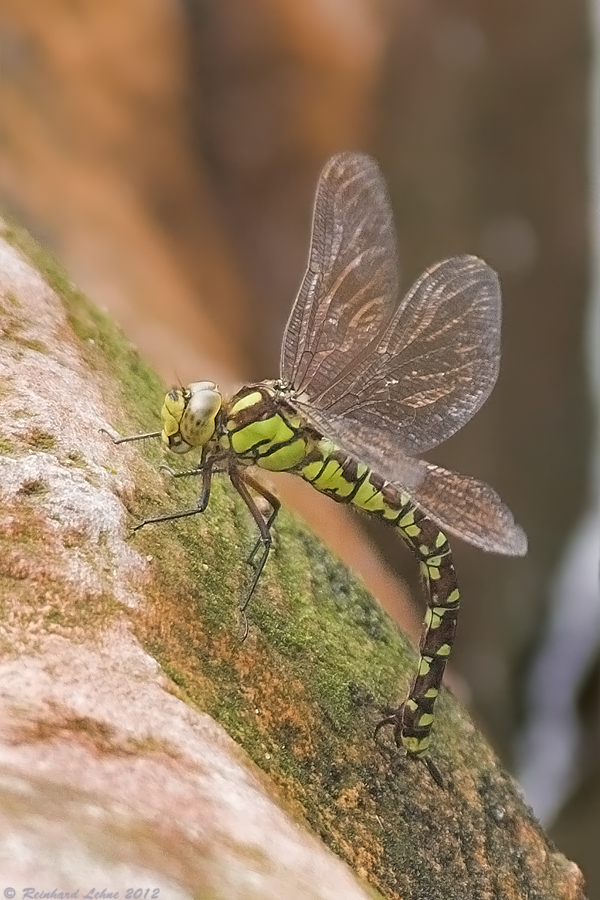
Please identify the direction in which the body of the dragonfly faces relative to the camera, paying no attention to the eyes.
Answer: to the viewer's left
